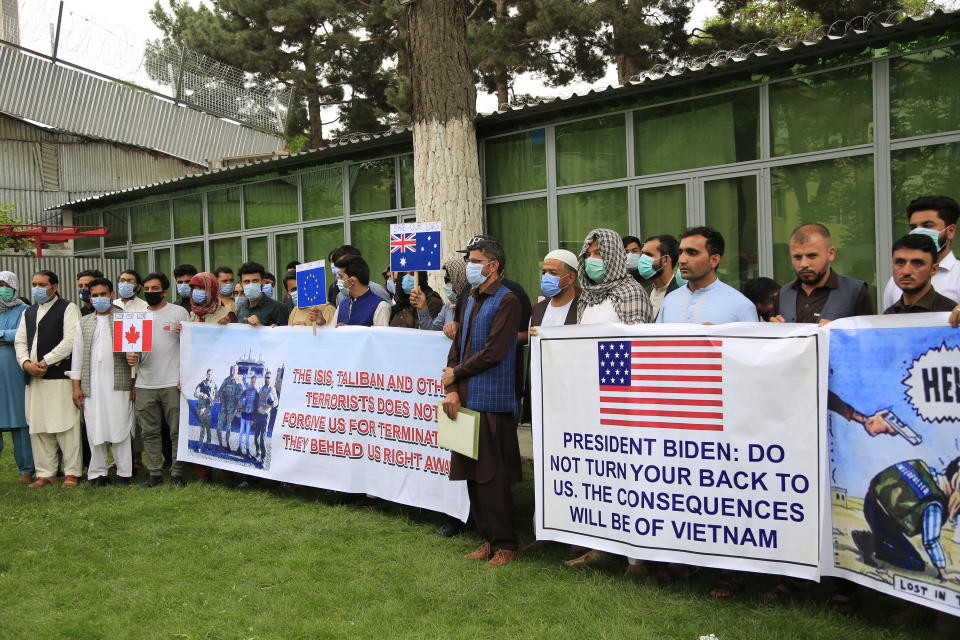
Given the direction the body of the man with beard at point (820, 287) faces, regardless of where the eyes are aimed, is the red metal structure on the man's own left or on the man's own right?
on the man's own right

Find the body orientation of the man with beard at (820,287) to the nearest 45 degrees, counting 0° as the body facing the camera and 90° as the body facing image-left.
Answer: approximately 45°
